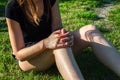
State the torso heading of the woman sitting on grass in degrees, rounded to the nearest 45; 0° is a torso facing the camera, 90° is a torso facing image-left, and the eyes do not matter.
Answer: approximately 315°
